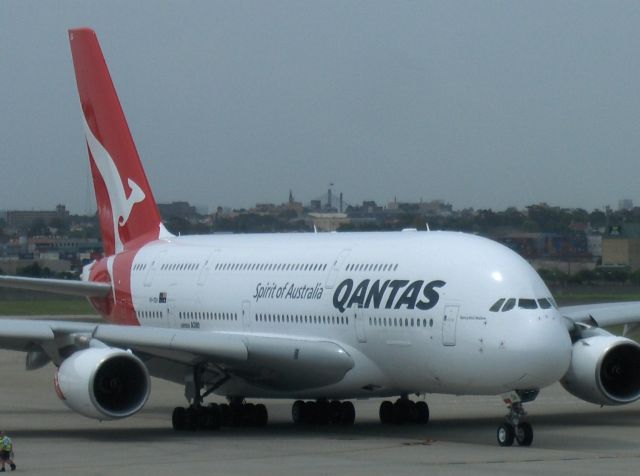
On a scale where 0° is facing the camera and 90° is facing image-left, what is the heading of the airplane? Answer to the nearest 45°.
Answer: approximately 315°

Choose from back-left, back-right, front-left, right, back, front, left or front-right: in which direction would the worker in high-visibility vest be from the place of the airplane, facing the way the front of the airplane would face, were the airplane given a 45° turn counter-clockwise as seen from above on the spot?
back-right
